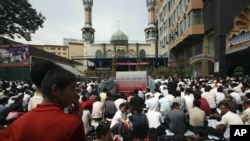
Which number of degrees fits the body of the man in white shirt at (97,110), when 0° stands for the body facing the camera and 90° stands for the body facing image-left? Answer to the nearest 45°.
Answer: approximately 180°

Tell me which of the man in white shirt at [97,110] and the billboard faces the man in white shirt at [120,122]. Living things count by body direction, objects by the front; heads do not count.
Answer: the billboard

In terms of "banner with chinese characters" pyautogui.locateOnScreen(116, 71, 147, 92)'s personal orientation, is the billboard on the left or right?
on its right

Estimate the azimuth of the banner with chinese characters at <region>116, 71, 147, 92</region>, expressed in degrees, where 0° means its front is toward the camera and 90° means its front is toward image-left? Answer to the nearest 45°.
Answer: approximately 0°

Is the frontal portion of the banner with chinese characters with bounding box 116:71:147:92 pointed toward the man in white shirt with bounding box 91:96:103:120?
yes
